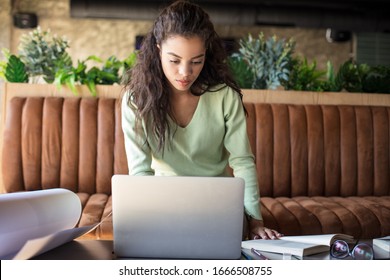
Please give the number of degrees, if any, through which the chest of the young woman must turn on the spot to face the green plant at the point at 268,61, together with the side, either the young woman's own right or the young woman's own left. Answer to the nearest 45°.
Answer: approximately 180°

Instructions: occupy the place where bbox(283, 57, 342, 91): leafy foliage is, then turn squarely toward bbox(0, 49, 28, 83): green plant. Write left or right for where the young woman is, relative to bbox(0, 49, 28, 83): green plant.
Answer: left

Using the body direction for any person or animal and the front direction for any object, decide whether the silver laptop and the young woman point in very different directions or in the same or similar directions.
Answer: very different directions

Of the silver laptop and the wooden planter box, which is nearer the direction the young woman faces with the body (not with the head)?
the silver laptop

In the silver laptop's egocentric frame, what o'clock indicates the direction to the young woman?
The young woman is roughly at 12 o'clock from the silver laptop.

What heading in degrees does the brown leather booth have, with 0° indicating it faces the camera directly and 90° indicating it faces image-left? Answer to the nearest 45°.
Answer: approximately 0°

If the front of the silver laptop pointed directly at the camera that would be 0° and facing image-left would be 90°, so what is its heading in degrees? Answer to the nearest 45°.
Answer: approximately 180°

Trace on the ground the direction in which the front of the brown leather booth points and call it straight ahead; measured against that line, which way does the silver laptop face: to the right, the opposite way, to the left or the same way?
the opposite way

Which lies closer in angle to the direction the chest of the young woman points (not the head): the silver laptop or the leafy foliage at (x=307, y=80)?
the silver laptop
